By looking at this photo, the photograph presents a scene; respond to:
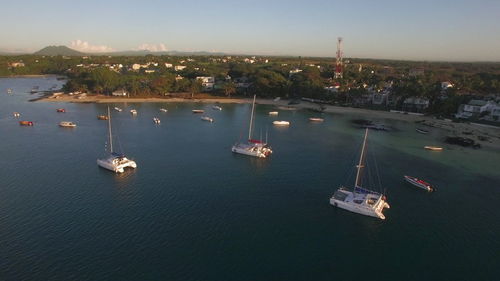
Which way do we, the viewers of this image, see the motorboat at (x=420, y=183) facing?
facing away from the viewer and to the left of the viewer

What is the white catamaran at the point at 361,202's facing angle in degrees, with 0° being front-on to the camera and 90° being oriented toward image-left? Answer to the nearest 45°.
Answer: approximately 135°

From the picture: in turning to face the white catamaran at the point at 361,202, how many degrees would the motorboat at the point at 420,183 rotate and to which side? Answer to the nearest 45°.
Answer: approximately 90° to its left

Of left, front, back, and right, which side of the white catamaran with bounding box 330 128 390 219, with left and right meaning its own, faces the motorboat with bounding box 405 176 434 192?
right
